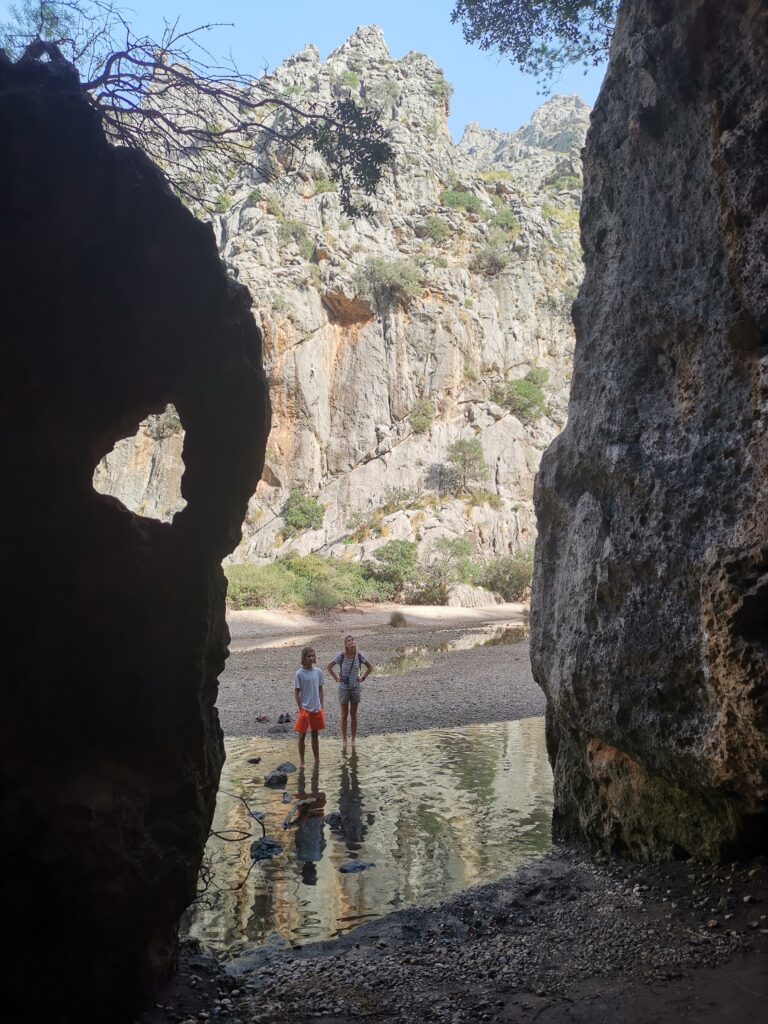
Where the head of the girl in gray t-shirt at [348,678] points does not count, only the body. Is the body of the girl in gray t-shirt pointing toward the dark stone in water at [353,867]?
yes

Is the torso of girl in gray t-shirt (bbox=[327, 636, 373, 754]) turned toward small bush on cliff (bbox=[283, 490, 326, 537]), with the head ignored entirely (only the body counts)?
no

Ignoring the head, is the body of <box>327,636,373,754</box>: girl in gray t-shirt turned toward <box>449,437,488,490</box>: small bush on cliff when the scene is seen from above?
no

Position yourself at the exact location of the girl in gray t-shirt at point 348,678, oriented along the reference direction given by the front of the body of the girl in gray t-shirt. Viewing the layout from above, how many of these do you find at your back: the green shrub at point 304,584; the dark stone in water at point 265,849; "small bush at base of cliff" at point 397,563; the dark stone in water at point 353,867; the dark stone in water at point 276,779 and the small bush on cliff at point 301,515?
3

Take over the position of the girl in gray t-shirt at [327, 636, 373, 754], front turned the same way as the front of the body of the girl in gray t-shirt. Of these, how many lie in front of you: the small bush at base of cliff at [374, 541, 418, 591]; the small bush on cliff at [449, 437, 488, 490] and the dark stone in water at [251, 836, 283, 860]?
1

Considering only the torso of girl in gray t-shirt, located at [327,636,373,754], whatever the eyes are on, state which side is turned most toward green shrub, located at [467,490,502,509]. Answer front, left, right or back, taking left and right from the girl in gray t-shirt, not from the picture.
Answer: back

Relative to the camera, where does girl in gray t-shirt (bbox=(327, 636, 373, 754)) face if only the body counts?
toward the camera

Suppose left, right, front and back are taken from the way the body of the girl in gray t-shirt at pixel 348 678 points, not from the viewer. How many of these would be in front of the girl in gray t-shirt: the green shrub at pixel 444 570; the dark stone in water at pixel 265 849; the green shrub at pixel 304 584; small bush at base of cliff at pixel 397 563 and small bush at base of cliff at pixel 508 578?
1

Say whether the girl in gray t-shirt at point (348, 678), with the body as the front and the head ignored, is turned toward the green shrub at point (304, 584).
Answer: no

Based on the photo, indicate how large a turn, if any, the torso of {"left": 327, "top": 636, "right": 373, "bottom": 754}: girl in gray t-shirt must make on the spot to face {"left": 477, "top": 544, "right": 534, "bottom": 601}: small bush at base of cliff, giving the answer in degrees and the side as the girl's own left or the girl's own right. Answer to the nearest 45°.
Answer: approximately 180°

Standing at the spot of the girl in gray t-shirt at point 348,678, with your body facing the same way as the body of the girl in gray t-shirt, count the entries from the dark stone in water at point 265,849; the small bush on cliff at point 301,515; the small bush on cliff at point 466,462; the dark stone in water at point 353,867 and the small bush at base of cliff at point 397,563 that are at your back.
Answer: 3
